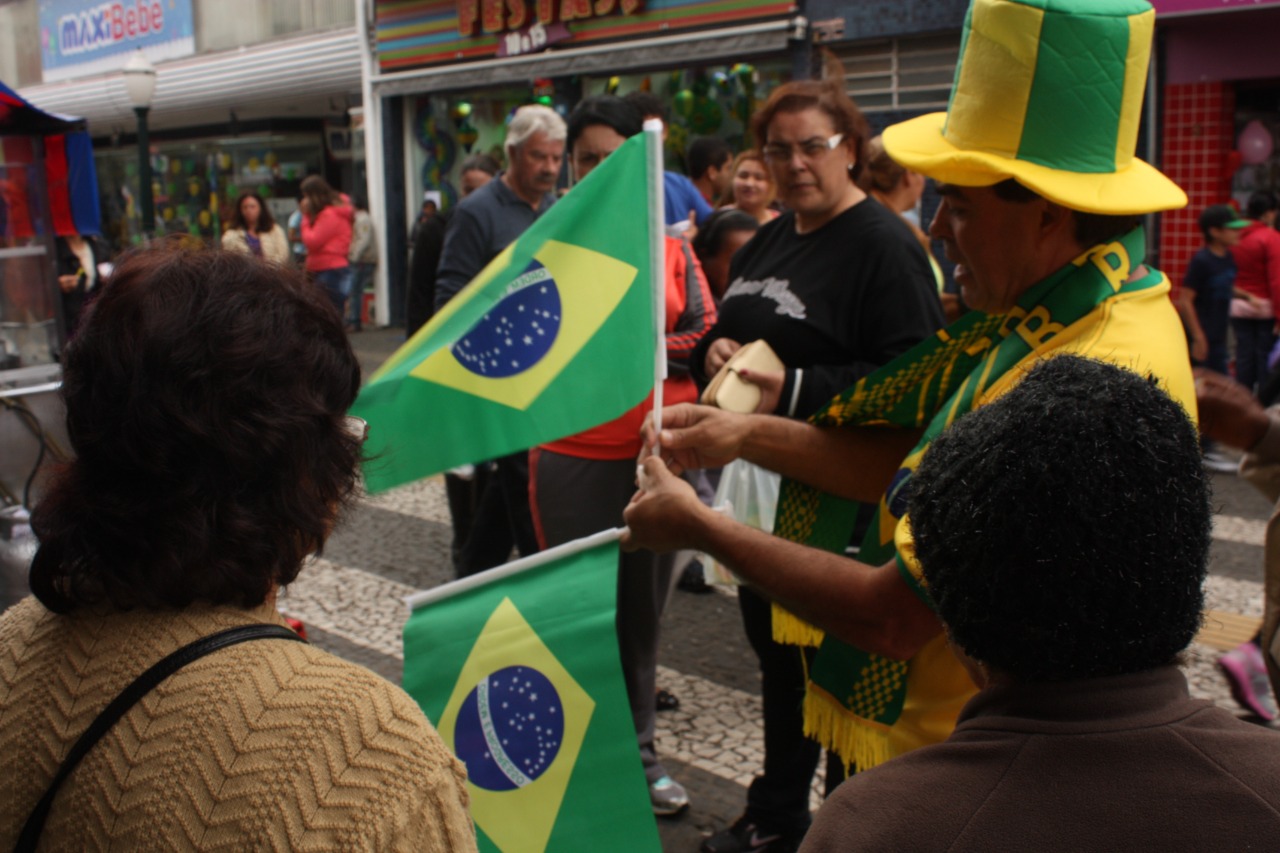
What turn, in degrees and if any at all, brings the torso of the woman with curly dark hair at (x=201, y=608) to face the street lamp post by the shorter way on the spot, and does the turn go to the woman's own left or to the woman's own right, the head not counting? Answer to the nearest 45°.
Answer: approximately 45° to the woman's own left

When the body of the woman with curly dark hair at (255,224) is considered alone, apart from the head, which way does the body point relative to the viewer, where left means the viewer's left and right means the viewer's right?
facing the viewer

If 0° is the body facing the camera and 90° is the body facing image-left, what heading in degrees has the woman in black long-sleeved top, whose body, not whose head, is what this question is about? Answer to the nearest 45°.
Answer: approximately 45°

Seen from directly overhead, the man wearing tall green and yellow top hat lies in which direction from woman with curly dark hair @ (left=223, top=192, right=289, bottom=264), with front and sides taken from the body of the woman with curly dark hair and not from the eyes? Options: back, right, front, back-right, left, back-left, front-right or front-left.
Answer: front

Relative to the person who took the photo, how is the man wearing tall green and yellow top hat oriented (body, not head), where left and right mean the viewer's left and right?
facing to the left of the viewer

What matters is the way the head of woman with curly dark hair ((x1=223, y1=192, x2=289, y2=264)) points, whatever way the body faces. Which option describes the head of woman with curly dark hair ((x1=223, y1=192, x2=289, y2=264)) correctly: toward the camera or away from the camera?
toward the camera

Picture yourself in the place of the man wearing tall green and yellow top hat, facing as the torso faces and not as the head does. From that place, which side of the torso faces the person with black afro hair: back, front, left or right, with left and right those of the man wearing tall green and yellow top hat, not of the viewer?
left

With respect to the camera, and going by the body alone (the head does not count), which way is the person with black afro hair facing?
away from the camera

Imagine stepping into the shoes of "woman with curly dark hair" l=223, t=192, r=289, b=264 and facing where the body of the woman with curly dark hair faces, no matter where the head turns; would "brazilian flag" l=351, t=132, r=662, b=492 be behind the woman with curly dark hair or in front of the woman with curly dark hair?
in front

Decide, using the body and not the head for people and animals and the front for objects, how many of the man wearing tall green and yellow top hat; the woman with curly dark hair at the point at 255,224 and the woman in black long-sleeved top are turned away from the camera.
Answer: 0

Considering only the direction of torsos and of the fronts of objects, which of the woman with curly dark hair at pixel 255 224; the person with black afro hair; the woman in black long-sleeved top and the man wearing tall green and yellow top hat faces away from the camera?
the person with black afro hair

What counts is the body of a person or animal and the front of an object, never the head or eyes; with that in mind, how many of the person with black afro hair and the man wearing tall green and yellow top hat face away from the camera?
1

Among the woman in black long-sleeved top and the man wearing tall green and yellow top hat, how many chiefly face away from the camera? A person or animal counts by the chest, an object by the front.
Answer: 0

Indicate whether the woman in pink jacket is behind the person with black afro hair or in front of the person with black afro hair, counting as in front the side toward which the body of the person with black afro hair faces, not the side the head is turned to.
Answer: in front

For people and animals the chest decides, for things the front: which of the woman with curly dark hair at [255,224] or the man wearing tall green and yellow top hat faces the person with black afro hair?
the woman with curly dark hair

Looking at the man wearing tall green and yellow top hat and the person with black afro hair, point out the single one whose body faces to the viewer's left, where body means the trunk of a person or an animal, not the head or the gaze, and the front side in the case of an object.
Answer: the man wearing tall green and yellow top hat

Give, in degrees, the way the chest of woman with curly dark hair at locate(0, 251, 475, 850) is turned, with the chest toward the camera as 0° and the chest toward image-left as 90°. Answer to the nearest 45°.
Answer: approximately 225°

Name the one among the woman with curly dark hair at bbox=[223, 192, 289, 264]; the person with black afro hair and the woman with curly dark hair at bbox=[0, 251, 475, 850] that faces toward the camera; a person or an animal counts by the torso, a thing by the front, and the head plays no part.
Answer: the woman with curly dark hair at bbox=[223, 192, 289, 264]

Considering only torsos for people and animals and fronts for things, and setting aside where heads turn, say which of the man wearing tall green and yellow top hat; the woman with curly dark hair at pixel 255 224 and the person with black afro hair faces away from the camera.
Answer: the person with black afro hair
